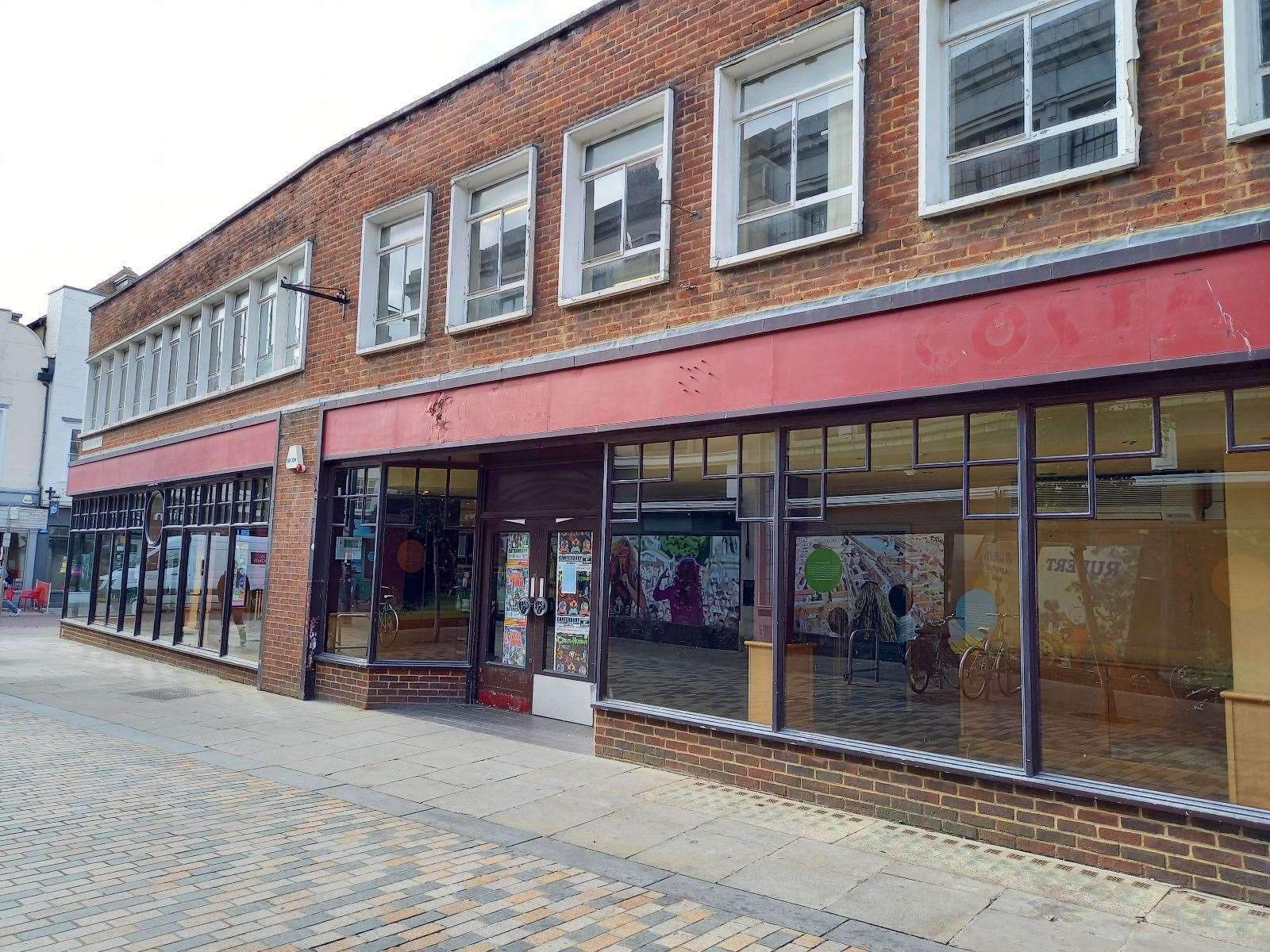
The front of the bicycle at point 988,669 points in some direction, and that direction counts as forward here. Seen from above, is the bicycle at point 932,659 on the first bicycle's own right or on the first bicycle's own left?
on the first bicycle's own left

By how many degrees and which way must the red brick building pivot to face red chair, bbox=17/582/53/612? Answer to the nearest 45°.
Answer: approximately 90° to its right

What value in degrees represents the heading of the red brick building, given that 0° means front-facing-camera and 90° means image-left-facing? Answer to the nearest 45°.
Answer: approximately 45°
